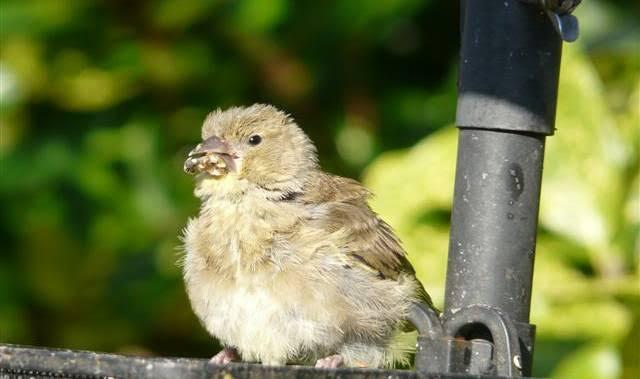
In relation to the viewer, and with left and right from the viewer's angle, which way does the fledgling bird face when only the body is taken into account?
facing the viewer and to the left of the viewer

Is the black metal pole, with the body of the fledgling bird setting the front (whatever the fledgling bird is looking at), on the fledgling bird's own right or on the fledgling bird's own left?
on the fledgling bird's own left
